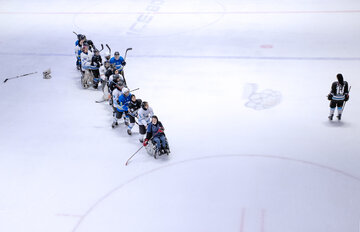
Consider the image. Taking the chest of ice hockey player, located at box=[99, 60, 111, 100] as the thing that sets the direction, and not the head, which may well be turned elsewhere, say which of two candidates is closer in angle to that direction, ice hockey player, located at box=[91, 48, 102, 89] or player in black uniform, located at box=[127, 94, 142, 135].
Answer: the player in black uniform

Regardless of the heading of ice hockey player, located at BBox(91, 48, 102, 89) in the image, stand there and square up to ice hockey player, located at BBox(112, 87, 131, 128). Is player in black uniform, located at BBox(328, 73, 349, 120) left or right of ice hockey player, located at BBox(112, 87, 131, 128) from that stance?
left

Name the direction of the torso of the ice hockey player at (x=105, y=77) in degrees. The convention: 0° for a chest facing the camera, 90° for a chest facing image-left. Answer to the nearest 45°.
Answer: approximately 315°

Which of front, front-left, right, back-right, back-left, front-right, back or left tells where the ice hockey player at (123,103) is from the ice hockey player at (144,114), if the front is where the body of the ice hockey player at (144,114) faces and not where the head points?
back

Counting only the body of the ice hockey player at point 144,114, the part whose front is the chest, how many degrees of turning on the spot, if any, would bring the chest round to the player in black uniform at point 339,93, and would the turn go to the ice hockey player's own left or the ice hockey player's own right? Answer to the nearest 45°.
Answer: approximately 45° to the ice hockey player's own left

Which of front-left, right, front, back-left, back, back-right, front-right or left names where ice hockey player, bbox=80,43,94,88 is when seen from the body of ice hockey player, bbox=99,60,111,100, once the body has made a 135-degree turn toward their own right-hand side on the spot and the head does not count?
front-right

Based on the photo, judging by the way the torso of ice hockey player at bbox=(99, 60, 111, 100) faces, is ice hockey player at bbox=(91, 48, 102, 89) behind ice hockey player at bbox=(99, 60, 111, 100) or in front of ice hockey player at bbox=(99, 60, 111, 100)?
behind

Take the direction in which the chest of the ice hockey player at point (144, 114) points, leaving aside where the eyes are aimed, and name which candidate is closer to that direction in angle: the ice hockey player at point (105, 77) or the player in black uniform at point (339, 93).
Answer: the player in black uniform
